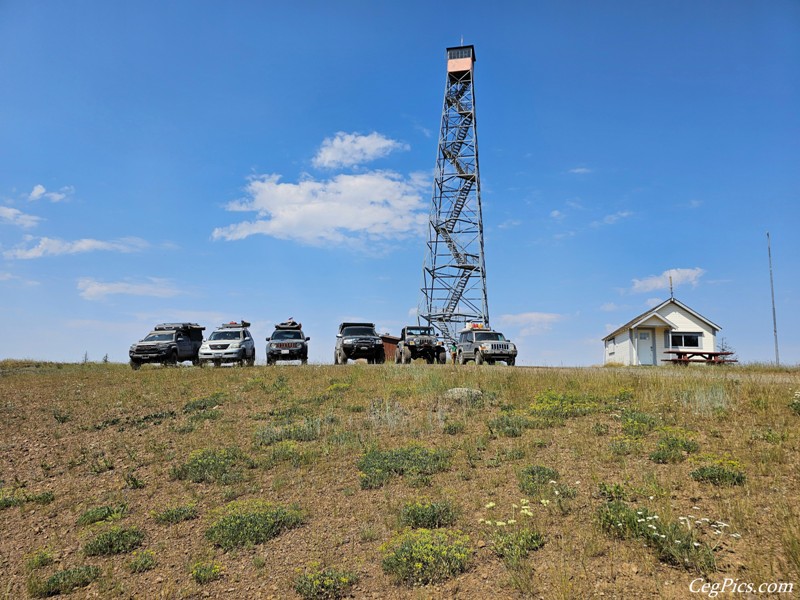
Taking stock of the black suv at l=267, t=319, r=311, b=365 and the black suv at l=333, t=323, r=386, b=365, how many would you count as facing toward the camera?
2

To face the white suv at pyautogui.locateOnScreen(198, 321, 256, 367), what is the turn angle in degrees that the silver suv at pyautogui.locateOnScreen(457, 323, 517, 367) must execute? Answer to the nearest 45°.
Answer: approximately 135° to its right

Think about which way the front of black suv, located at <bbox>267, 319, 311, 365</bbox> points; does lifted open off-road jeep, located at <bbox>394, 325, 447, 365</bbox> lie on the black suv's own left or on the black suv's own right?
on the black suv's own left

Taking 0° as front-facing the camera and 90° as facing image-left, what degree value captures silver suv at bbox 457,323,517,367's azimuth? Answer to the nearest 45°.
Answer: approximately 315°

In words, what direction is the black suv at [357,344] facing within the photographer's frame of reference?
facing the viewer

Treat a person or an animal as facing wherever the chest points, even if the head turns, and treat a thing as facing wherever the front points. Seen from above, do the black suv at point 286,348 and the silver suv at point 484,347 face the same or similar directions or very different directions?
same or similar directions

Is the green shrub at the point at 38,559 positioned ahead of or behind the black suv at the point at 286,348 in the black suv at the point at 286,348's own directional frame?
ahead

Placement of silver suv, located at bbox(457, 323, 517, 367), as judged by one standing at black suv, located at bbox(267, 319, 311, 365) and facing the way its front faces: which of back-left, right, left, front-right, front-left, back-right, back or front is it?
left

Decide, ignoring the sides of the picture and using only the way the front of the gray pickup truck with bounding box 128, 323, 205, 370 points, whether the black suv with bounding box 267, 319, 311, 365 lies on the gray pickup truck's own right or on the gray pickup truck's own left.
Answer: on the gray pickup truck's own left

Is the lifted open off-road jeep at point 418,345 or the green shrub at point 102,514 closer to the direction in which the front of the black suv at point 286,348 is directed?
the green shrub

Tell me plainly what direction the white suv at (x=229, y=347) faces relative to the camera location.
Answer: facing the viewer and to the left of the viewer

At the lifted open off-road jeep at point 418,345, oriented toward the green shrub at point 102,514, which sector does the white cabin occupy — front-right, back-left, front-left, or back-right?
back-left

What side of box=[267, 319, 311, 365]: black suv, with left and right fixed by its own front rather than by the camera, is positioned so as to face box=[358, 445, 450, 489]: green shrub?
front

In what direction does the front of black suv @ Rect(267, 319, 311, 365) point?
toward the camera

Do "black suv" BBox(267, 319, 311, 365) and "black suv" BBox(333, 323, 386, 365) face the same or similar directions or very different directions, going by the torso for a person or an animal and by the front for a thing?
same or similar directions

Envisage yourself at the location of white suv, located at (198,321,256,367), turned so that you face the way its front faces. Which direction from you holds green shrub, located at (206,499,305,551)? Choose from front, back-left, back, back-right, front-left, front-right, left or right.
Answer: front-left

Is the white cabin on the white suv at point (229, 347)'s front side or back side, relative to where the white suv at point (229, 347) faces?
on the back side

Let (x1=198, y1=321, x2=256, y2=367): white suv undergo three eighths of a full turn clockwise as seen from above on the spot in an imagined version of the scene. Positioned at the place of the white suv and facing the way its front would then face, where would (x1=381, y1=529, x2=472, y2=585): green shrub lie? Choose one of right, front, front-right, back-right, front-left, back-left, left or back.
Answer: back

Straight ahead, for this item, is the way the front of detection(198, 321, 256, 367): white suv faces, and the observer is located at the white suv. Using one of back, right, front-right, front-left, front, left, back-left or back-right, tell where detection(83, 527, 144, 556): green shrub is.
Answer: front-left

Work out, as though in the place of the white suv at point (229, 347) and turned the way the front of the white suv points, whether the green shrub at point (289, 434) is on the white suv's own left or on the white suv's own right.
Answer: on the white suv's own left

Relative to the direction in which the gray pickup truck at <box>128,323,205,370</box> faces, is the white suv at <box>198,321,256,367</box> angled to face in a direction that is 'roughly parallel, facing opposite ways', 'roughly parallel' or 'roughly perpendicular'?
roughly parallel

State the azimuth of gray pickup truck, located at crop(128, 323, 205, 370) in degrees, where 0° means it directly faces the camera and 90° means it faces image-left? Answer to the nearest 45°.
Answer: approximately 45°
